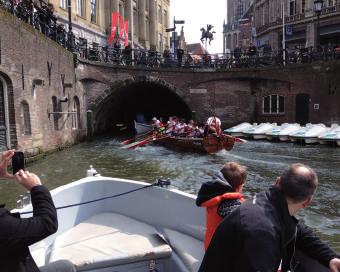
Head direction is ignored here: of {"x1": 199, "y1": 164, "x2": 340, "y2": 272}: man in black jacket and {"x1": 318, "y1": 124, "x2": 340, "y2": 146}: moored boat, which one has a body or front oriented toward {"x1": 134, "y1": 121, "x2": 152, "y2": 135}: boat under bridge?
{"x1": 318, "y1": 124, "x2": 340, "y2": 146}: moored boat

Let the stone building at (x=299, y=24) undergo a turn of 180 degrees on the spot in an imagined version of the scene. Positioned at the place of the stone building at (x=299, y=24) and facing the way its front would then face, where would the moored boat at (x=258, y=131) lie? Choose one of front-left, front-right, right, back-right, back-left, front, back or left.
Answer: back-right

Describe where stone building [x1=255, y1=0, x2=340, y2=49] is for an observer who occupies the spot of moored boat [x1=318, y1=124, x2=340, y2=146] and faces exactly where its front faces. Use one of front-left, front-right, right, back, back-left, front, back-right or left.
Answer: right

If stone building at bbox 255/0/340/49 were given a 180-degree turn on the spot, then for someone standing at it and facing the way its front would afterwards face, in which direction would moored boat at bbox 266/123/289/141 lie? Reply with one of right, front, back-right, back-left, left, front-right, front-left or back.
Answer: back-right

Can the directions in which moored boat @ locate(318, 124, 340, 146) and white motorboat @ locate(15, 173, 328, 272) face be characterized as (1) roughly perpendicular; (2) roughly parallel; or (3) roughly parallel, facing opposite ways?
roughly perpendicular

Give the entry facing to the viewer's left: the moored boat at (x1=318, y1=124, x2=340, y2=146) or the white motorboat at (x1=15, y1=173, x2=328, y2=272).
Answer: the moored boat

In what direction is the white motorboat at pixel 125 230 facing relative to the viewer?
away from the camera

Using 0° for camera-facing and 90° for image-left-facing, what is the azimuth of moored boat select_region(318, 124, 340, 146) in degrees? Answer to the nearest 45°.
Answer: approximately 90°

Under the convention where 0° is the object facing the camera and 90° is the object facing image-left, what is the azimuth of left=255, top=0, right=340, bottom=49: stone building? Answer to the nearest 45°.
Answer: approximately 45°
